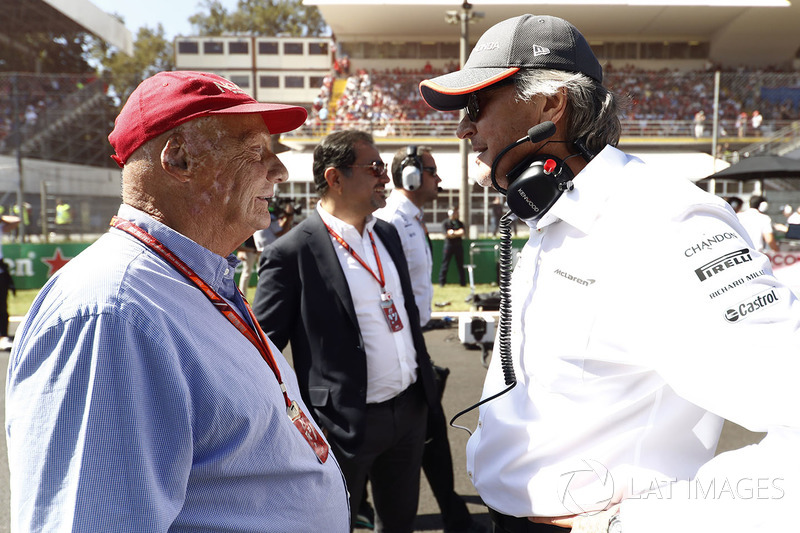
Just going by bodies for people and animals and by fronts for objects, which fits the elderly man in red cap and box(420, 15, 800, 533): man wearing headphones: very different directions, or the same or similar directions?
very different directions

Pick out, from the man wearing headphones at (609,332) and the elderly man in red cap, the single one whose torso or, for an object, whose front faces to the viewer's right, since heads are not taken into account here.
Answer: the elderly man in red cap

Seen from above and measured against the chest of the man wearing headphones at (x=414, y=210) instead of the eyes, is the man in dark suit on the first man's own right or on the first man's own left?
on the first man's own right

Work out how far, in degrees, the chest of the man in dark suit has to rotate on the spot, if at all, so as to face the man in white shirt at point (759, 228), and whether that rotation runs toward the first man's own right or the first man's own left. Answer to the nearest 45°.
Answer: approximately 90° to the first man's own left

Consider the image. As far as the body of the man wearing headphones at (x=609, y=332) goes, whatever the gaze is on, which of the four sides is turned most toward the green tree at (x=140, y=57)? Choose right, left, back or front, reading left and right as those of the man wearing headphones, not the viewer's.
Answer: right

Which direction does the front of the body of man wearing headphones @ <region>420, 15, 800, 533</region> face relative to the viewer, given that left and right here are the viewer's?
facing the viewer and to the left of the viewer

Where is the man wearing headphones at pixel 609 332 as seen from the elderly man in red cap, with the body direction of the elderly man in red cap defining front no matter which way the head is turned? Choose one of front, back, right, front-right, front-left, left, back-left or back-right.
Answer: front

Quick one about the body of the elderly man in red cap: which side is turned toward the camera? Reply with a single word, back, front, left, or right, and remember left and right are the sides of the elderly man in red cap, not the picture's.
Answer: right

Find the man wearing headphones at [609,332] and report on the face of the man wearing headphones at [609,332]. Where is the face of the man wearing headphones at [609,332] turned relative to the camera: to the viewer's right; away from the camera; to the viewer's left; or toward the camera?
to the viewer's left

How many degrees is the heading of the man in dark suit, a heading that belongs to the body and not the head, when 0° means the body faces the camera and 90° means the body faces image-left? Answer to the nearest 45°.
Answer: approximately 315°
